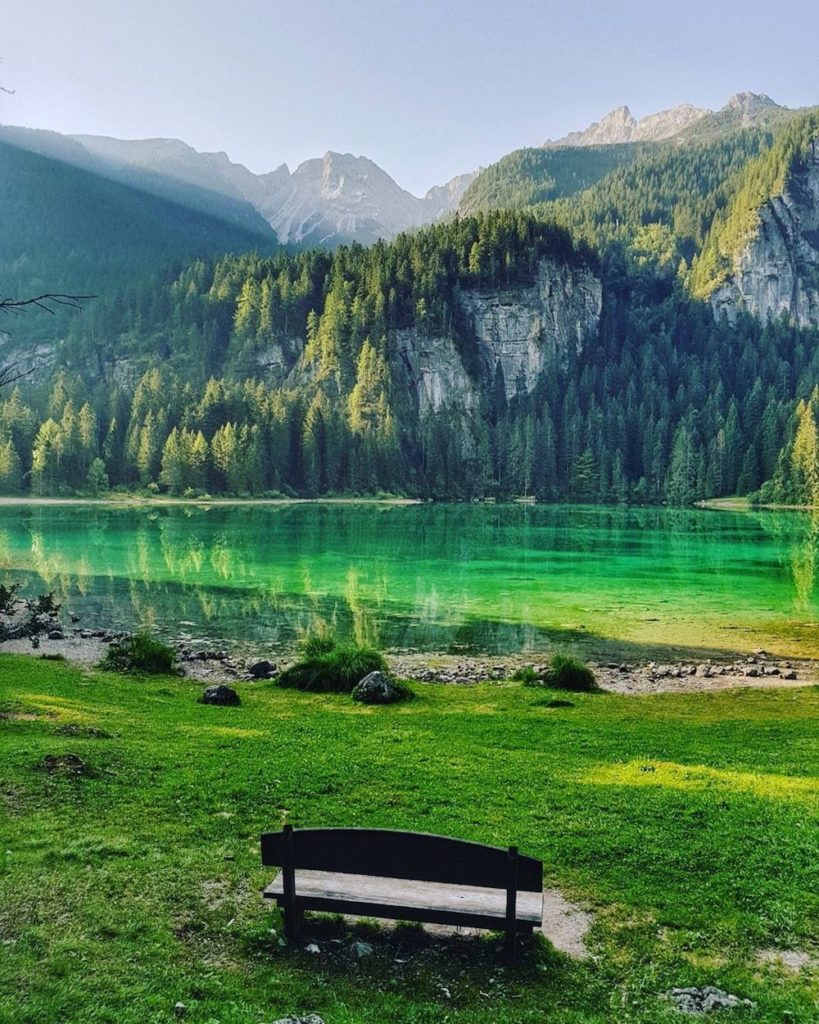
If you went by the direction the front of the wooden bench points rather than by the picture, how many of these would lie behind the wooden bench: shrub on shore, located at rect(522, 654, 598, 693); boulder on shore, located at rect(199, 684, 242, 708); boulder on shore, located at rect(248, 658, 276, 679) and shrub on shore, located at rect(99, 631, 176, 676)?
0

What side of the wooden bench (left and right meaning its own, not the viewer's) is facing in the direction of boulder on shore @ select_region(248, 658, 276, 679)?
front

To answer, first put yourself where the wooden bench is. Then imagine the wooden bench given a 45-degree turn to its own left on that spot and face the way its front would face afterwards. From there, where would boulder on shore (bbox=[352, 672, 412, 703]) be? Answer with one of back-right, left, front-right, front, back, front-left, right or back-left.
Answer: front-right

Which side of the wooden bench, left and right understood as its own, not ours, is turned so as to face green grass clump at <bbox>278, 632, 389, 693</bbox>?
front

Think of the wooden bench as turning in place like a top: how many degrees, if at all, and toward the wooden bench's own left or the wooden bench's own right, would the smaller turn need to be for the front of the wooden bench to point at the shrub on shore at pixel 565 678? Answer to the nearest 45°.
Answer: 0° — it already faces it

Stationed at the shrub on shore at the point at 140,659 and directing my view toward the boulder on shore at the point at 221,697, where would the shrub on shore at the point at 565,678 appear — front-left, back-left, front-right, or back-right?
front-left

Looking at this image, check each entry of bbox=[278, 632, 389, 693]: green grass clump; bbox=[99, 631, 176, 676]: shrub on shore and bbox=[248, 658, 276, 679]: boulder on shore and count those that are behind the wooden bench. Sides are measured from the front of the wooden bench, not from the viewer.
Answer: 0

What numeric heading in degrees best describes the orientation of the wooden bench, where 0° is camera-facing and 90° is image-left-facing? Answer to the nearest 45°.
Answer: approximately 180°
